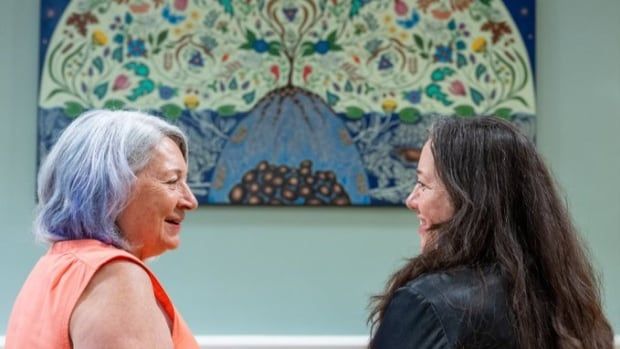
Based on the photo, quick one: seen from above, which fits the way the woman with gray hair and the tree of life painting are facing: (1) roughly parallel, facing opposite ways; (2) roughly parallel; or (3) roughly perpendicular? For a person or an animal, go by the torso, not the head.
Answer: roughly perpendicular

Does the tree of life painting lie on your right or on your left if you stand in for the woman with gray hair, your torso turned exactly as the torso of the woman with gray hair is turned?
on your left

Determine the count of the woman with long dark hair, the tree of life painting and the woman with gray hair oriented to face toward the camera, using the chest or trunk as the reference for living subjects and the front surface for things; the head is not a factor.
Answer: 1

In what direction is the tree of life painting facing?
toward the camera

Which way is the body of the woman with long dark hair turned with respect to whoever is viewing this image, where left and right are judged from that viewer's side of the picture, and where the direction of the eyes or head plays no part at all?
facing away from the viewer and to the left of the viewer

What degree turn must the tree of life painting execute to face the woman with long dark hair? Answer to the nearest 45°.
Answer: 0° — it already faces them

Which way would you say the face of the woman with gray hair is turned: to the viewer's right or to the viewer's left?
to the viewer's right

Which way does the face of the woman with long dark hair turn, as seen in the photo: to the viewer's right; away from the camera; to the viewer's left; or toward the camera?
to the viewer's left

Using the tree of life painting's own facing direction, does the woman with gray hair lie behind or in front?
in front

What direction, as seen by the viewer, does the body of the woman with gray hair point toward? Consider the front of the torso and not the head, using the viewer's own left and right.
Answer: facing to the right of the viewer
